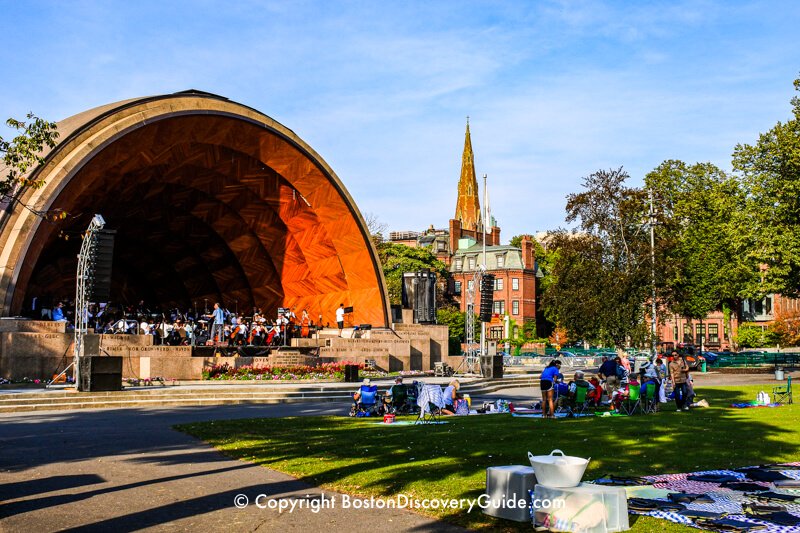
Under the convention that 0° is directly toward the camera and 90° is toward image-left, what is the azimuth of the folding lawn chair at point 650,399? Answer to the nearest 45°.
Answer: approximately 135°

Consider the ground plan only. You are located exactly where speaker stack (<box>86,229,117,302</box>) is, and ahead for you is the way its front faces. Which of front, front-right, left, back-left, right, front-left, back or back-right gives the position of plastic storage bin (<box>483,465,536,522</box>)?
front-right

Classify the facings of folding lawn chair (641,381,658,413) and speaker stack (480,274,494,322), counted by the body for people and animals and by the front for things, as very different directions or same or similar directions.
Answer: very different directions

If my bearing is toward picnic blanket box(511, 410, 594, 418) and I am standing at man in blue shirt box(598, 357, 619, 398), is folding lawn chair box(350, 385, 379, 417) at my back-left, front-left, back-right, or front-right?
front-right

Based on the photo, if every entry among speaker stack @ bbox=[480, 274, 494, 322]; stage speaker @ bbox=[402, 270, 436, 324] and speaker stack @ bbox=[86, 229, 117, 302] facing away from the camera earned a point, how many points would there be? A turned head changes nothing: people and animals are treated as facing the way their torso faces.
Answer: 0

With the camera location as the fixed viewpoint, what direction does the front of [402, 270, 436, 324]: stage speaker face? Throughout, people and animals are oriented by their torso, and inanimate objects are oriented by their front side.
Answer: facing the viewer and to the right of the viewer

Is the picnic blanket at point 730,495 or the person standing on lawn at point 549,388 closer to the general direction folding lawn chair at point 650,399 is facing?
the person standing on lawn

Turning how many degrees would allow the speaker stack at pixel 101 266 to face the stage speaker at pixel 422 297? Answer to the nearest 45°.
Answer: approximately 90° to its left

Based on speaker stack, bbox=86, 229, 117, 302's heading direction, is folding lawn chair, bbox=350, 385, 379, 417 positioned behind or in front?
in front

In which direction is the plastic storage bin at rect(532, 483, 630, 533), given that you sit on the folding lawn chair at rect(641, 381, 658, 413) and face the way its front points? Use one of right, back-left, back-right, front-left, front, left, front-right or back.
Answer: back-left

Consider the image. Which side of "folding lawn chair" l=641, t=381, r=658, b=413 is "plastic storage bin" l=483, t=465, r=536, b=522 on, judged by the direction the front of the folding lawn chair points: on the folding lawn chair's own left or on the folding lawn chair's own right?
on the folding lawn chair's own left

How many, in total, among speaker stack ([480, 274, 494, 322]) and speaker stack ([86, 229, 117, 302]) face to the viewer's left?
0

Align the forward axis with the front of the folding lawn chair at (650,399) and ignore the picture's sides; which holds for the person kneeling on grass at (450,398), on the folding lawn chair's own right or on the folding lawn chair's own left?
on the folding lawn chair's own left
